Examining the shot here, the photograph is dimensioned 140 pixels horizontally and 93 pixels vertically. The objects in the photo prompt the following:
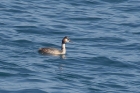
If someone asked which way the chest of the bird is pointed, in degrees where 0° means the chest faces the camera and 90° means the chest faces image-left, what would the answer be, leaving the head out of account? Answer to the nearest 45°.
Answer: approximately 270°
